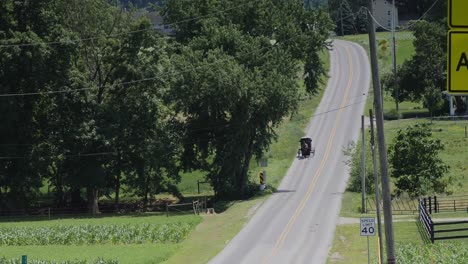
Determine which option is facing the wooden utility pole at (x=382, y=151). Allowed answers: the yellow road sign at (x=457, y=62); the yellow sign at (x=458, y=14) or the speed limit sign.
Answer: the speed limit sign

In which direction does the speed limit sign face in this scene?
toward the camera

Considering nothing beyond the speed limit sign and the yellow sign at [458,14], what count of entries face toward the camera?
2

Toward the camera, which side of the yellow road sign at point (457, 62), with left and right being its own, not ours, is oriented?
front

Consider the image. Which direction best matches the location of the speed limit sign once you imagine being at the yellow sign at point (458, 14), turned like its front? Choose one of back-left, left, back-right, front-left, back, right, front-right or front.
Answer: back

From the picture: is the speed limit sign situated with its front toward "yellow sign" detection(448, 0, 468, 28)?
yes

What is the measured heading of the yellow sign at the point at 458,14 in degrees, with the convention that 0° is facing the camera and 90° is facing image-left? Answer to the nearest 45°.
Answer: approximately 0°

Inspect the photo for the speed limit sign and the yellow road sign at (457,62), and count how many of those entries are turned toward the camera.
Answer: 2
